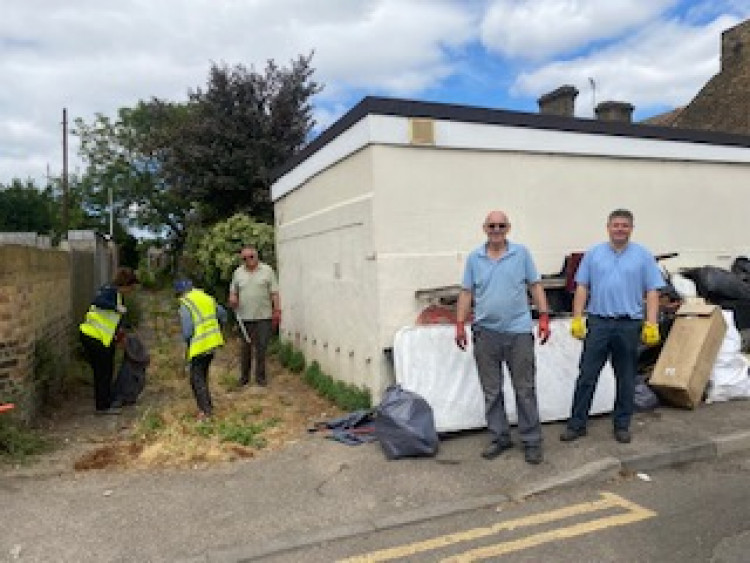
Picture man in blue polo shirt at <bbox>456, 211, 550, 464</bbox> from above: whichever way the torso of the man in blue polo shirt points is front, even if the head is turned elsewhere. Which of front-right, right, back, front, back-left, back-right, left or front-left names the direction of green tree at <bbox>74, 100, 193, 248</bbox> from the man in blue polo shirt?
back-right

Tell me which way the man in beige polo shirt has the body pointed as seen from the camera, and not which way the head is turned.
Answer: toward the camera

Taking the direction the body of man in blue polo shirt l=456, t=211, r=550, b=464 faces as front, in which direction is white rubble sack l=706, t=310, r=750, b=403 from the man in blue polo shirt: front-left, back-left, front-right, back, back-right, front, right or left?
back-left

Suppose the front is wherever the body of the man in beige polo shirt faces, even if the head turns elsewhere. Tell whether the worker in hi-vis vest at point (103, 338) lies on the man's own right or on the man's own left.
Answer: on the man's own right

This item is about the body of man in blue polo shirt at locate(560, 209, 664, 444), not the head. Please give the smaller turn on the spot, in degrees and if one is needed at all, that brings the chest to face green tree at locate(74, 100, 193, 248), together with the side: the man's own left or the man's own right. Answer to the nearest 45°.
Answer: approximately 135° to the man's own right

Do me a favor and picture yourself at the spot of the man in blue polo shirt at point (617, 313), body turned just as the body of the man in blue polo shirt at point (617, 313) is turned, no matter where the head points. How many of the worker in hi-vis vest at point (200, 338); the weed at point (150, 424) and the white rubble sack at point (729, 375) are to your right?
2

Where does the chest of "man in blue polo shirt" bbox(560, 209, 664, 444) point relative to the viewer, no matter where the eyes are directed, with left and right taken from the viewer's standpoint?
facing the viewer

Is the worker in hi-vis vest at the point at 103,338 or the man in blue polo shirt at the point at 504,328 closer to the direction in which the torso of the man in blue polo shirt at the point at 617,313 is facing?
the man in blue polo shirt

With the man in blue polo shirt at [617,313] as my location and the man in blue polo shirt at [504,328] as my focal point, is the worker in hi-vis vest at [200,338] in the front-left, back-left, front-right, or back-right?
front-right

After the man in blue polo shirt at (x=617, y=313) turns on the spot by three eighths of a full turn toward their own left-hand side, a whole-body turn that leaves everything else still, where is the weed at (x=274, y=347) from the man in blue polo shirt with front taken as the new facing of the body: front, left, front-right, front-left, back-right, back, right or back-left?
left

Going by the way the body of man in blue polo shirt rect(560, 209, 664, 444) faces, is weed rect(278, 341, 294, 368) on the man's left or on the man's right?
on the man's right
